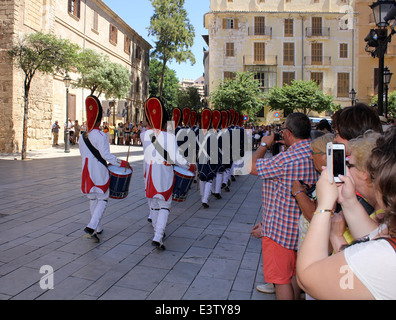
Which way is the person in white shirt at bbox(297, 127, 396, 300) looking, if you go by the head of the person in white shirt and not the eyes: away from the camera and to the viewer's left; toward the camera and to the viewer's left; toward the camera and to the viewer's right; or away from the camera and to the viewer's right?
away from the camera and to the viewer's left

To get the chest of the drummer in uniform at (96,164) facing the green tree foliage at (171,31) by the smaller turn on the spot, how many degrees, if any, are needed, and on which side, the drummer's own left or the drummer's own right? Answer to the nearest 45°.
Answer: approximately 45° to the drummer's own left

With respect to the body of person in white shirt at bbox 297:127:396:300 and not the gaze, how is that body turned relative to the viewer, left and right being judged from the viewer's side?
facing away from the viewer and to the left of the viewer

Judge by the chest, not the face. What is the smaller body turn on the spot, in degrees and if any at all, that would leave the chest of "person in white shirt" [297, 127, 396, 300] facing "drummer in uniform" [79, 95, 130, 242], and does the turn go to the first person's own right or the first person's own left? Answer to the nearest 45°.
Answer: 0° — they already face them

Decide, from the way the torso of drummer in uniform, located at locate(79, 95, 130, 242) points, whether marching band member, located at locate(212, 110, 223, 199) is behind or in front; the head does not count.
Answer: in front

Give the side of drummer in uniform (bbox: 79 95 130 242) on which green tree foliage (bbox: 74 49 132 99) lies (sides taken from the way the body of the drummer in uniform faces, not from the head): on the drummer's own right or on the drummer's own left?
on the drummer's own left

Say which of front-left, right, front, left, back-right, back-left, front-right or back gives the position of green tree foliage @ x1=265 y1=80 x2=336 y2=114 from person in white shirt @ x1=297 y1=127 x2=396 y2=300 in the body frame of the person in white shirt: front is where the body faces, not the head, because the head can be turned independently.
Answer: front-right

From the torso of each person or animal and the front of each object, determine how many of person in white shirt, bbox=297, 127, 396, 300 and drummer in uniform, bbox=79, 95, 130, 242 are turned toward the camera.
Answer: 0

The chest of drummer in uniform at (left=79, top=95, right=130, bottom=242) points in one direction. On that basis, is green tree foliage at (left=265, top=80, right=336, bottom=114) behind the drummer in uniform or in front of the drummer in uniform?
in front

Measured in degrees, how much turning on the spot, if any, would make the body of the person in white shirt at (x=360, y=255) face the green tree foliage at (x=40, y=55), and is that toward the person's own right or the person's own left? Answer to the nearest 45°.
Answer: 0° — they already face it
